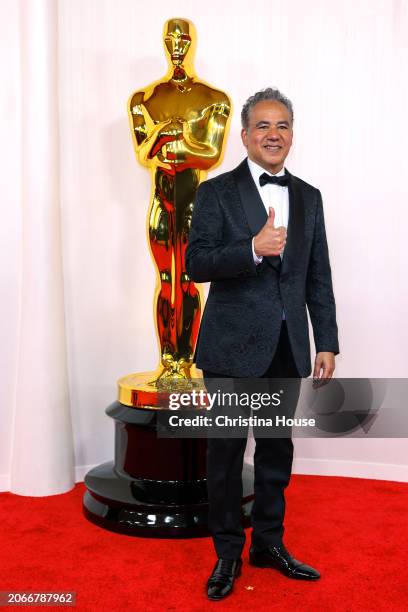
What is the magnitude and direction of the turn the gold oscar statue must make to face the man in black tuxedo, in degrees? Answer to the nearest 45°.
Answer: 0° — it already faces them

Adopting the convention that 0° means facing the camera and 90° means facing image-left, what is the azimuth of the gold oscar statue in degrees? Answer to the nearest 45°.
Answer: approximately 0°
